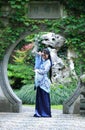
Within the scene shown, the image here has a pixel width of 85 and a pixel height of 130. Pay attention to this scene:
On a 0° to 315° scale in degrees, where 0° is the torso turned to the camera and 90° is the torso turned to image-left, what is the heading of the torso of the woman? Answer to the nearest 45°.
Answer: approximately 45°

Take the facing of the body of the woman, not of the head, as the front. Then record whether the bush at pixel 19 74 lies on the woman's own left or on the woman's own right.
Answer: on the woman's own right

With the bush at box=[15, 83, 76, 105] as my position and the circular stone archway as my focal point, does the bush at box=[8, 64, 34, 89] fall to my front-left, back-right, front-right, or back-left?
back-right
